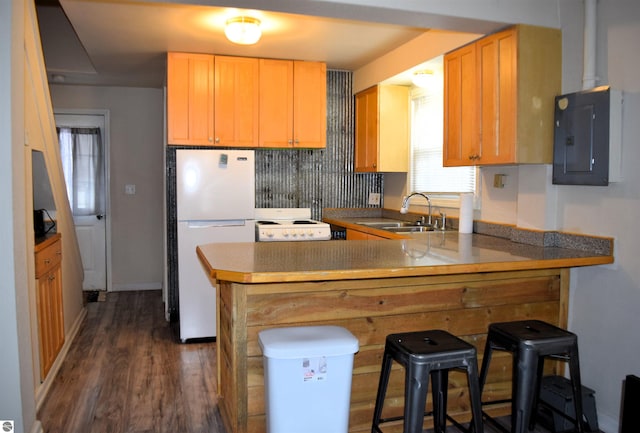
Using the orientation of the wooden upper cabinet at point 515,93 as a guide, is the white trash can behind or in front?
in front

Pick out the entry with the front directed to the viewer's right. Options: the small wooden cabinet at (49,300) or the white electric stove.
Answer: the small wooden cabinet

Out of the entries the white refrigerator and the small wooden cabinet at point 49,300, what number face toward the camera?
1

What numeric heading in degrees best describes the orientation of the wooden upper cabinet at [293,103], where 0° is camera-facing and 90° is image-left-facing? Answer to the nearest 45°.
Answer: approximately 0°

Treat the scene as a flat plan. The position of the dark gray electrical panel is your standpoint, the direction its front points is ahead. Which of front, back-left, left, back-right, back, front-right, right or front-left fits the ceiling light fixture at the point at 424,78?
right

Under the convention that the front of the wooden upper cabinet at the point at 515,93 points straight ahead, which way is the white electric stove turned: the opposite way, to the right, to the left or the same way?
to the left

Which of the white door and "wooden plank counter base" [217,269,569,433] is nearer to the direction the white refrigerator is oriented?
the wooden plank counter base

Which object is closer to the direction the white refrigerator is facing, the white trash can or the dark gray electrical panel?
the white trash can

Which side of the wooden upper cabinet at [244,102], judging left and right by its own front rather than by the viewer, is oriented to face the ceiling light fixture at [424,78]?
left

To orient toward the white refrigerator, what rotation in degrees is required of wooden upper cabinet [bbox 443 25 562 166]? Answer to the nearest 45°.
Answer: approximately 45° to its right

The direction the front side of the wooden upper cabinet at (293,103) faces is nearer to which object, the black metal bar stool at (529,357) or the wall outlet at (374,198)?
the black metal bar stool

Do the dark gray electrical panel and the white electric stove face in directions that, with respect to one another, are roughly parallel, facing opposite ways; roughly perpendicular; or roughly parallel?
roughly perpendicular

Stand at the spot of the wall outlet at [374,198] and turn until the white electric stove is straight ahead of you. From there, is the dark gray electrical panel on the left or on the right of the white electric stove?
left
